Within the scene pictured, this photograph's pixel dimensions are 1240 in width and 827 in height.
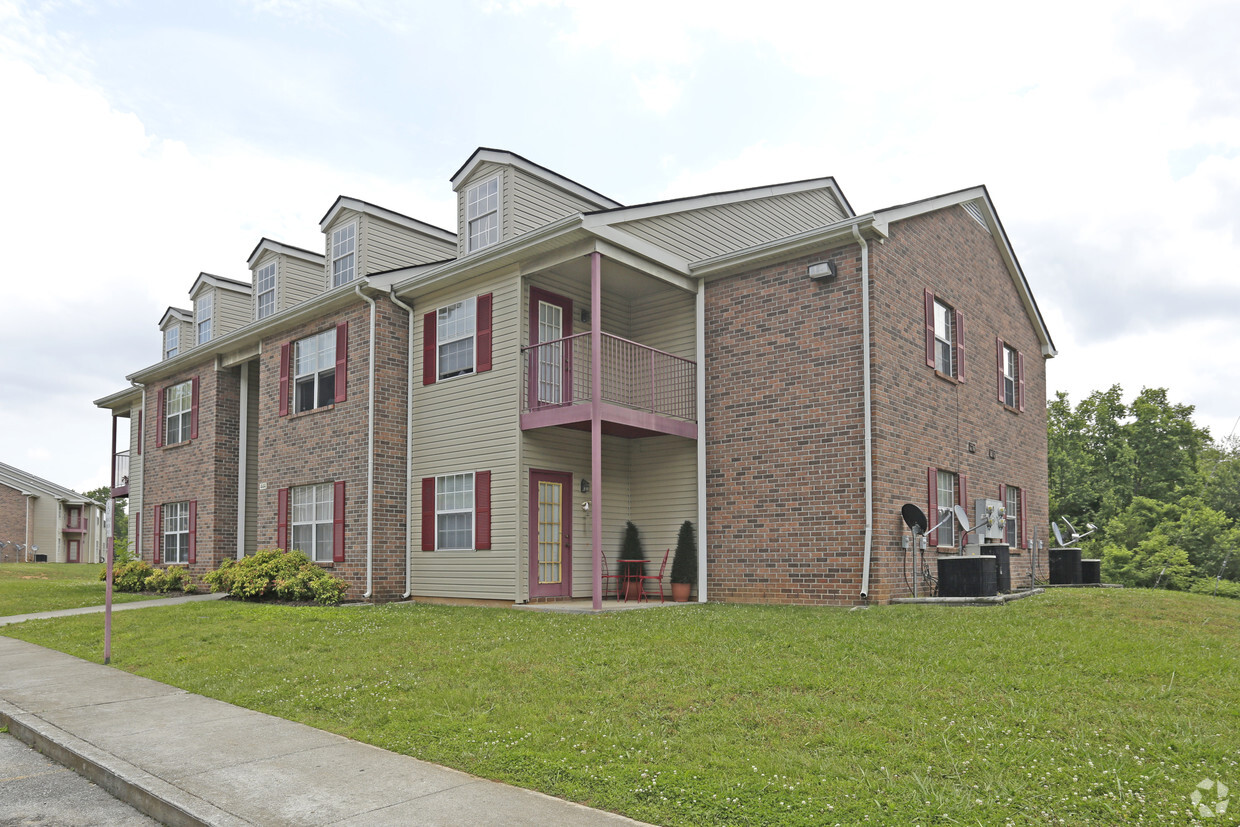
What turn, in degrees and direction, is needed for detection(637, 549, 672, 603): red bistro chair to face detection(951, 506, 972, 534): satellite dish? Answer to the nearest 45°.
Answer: approximately 180°

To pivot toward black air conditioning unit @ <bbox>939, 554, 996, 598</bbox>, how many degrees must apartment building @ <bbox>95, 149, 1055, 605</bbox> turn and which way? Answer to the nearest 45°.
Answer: approximately 90° to its left

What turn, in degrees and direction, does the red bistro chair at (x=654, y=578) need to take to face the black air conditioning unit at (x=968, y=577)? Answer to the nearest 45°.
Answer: approximately 135° to its left

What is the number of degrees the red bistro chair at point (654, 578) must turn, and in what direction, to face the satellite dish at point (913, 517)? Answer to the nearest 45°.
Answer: approximately 135° to its left

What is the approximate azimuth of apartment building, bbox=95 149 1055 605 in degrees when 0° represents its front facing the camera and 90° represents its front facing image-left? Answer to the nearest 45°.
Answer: approximately 45°

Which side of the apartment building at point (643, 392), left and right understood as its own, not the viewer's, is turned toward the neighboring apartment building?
right

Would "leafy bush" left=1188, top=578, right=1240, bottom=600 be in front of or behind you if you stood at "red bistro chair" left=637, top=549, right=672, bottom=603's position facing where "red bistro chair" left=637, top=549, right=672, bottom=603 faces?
behind

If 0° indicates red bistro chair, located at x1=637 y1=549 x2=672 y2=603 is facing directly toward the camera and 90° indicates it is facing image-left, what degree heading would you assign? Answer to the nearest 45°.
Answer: approximately 90°
